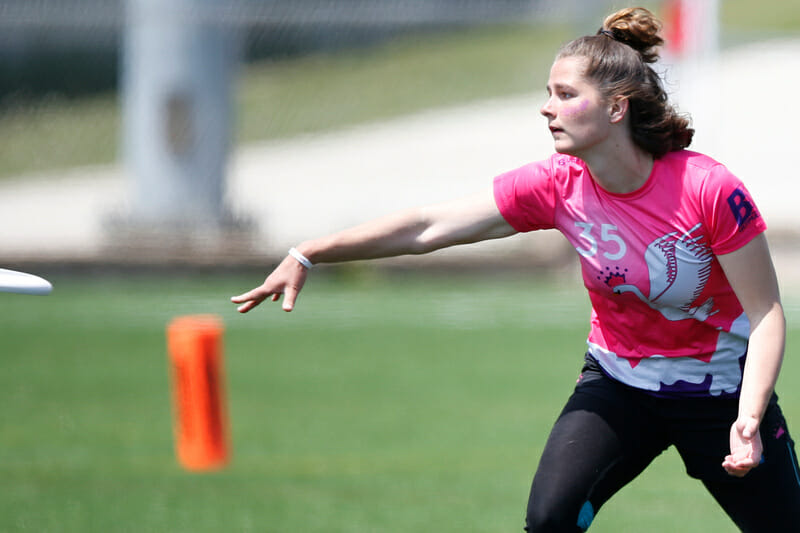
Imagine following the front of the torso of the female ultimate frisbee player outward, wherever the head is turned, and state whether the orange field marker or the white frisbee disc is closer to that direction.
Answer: the white frisbee disc

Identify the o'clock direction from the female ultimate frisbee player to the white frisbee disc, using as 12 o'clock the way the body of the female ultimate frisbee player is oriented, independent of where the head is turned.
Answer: The white frisbee disc is roughly at 1 o'clock from the female ultimate frisbee player.

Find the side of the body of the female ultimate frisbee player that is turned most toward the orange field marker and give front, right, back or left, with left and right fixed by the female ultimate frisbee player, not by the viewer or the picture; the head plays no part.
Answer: right

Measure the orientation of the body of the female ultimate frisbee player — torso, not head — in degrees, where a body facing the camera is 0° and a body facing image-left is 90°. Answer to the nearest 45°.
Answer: approximately 45°
